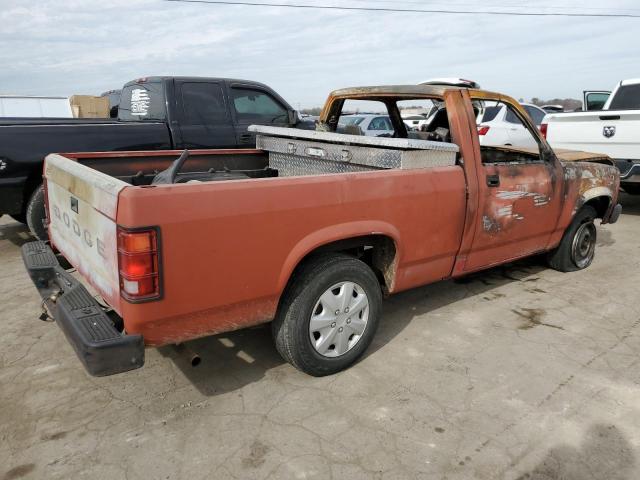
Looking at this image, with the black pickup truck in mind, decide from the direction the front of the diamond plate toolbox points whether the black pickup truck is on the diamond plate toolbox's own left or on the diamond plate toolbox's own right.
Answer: on the diamond plate toolbox's own right

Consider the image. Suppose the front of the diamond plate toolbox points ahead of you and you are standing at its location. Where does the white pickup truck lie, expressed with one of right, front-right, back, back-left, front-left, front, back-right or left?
back

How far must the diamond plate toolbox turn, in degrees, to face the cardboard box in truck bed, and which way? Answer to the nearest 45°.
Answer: approximately 90° to its right

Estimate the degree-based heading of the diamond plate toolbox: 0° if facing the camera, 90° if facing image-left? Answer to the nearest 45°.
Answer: approximately 45°

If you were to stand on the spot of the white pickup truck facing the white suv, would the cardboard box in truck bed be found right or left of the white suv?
left

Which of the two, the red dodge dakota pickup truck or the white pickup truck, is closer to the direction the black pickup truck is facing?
the white pickup truck

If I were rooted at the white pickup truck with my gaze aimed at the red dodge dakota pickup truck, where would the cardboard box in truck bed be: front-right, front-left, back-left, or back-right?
front-right

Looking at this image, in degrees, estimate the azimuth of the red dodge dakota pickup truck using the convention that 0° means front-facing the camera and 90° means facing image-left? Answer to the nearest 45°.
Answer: approximately 225°

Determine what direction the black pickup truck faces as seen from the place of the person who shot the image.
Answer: facing away from the viewer and to the right of the viewer

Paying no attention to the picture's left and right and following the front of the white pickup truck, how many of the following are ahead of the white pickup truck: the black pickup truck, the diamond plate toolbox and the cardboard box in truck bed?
0

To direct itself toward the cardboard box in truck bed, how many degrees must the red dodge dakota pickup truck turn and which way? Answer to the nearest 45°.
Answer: approximately 90° to its left

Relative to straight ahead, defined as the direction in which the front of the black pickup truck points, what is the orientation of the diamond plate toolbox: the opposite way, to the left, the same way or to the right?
the opposite way

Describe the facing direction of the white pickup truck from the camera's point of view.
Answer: facing away from the viewer and to the right of the viewer
